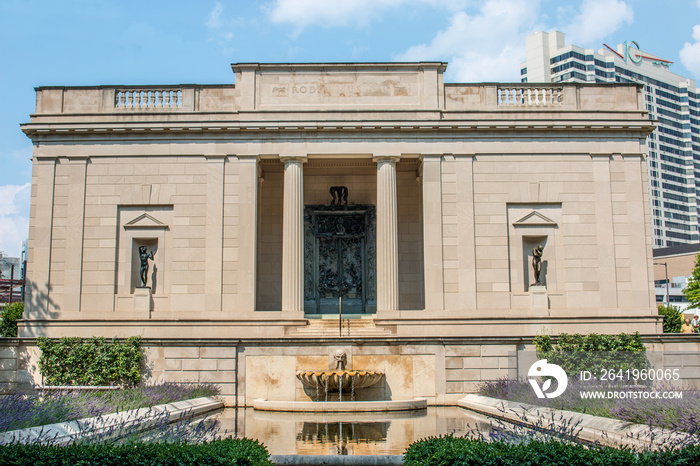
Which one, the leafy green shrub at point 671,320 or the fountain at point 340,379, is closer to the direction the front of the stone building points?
the fountain

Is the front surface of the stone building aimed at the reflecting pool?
yes

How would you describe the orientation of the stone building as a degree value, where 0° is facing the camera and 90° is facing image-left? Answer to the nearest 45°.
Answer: approximately 0°

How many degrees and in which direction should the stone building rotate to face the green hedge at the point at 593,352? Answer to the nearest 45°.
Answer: approximately 45° to its left

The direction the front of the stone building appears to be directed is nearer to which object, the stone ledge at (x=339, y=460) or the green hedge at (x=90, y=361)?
the stone ledge

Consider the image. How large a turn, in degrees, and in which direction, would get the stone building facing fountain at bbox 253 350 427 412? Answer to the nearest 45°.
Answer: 0° — it already faces it

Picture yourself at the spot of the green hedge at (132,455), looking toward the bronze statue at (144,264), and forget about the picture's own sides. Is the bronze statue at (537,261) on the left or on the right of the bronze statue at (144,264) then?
right

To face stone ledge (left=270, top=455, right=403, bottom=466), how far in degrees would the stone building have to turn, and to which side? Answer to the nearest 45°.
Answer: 0° — it already faces it

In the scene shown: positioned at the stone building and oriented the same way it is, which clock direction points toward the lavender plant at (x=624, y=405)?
The lavender plant is roughly at 11 o'clock from the stone building.
